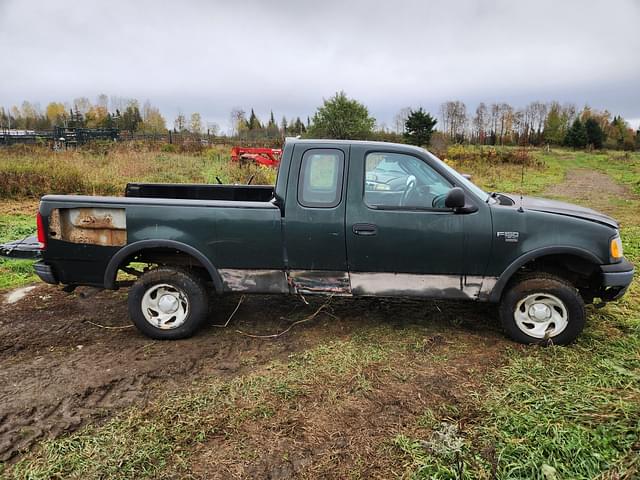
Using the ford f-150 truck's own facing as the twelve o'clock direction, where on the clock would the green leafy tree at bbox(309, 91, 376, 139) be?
The green leafy tree is roughly at 9 o'clock from the ford f-150 truck.

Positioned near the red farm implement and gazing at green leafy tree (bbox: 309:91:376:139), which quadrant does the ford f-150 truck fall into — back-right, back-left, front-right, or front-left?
back-right

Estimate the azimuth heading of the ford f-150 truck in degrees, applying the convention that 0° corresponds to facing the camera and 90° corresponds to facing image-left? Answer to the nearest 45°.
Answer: approximately 270°

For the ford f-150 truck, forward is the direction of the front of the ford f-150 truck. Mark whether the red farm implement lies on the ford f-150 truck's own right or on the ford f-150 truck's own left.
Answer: on the ford f-150 truck's own left
